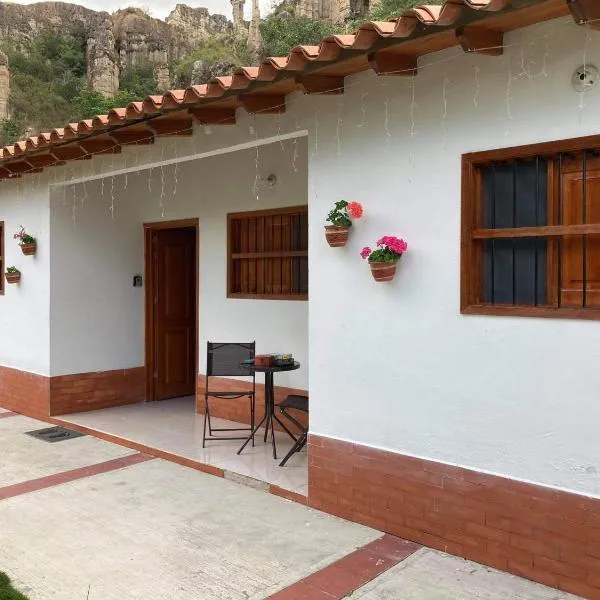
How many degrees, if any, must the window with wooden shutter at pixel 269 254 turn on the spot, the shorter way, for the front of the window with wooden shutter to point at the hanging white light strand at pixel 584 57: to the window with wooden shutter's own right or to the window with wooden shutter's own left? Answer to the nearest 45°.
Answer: approximately 90° to the window with wooden shutter's own left

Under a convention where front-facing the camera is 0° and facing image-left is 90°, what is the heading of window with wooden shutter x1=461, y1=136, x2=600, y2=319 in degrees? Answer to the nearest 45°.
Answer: approximately 45°

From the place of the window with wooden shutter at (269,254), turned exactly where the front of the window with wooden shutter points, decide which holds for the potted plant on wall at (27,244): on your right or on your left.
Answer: on your right

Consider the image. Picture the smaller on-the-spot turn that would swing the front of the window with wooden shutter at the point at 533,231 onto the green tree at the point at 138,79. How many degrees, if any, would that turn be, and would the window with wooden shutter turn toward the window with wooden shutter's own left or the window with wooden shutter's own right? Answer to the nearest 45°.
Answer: approximately 90° to the window with wooden shutter's own right

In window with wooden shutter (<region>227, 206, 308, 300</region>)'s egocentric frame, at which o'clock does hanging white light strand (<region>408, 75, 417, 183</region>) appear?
The hanging white light strand is roughly at 10 o'clock from the window with wooden shutter.

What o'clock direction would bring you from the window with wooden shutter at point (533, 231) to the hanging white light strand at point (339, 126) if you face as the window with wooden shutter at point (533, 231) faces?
The hanging white light strand is roughly at 2 o'clock from the window with wooden shutter.

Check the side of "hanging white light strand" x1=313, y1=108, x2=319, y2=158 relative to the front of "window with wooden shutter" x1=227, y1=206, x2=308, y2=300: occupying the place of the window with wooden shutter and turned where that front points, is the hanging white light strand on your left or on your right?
on your left

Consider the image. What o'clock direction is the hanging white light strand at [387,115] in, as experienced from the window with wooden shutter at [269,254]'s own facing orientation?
The hanging white light strand is roughly at 10 o'clock from the window with wooden shutter.

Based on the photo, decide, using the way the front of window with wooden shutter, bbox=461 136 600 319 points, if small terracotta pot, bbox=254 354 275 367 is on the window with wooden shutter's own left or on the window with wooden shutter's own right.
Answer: on the window with wooden shutter's own right

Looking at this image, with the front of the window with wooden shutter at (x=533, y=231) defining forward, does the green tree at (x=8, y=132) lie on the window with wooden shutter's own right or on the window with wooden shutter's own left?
on the window with wooden shutter's own right

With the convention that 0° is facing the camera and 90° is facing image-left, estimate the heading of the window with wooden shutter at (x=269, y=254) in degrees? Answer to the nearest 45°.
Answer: approximately 45°

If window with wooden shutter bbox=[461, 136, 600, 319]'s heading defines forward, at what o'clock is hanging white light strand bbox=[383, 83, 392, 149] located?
The hanging white light strand is roughly at 2 o'clock from the window with wooden shutter.
